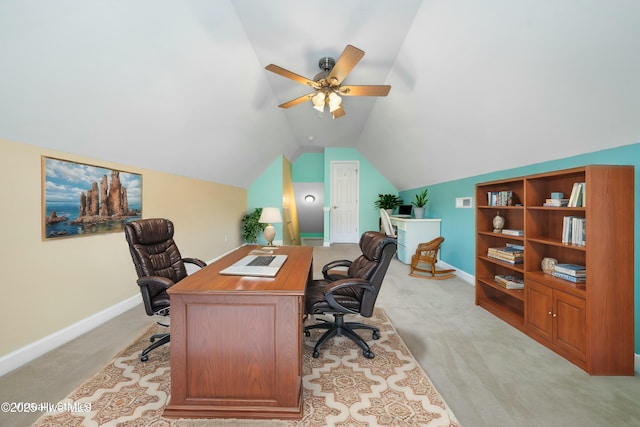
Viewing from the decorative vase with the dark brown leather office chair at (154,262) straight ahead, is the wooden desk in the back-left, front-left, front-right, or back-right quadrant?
front-left

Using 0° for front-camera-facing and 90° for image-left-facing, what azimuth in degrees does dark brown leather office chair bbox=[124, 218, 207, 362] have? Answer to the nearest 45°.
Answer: approximately 315°

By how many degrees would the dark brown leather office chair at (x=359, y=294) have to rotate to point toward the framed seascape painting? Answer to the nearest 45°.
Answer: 0° — it already faces it

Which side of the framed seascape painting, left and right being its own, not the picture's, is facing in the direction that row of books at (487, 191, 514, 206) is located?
front

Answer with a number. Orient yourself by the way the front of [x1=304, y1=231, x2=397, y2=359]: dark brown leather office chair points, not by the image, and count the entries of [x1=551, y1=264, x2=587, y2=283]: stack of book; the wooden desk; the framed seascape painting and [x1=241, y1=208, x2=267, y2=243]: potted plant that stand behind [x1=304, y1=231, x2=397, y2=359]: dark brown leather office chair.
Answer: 1

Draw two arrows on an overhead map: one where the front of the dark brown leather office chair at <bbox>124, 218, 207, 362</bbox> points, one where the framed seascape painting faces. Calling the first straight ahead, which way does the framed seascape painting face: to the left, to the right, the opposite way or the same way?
the same way

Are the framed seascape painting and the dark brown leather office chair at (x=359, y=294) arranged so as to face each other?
yes

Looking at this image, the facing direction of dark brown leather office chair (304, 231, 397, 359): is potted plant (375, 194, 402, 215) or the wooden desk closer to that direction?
the wooden desk

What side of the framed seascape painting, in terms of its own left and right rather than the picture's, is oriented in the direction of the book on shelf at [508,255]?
front

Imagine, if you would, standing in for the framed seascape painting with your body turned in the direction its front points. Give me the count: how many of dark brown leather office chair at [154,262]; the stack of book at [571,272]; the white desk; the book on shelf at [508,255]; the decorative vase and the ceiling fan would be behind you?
0

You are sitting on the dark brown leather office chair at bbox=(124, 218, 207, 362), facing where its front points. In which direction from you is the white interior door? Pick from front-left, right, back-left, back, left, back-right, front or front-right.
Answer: left

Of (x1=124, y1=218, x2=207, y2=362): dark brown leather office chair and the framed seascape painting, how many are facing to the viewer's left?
0

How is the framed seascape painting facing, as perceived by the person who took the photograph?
facing the viewer and to the right of the viewer

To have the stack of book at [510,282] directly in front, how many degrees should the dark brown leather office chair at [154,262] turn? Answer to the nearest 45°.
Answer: approximately 45° to its left

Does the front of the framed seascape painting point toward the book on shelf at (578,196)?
yes

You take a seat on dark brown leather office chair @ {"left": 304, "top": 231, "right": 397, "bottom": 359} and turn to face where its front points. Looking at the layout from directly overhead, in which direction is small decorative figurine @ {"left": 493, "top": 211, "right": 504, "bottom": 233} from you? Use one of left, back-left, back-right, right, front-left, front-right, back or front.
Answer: back-right

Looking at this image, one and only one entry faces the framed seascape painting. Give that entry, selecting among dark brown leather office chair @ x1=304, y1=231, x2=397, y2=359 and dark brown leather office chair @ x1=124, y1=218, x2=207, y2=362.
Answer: dark brown leather office chair @ x1=304, y1=231, x2=397, y2=359

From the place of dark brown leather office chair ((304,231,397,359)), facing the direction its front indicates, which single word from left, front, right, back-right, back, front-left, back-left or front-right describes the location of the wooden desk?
front-left

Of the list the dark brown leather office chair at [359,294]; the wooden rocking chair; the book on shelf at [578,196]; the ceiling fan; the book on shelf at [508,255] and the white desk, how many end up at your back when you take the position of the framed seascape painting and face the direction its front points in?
0

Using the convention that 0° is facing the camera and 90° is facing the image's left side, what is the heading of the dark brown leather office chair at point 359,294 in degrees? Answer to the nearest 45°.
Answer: approximately 90°

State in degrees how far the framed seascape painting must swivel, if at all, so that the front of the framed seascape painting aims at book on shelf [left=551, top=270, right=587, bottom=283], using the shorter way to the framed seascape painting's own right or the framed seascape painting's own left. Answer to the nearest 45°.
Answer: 0° — it already faces it

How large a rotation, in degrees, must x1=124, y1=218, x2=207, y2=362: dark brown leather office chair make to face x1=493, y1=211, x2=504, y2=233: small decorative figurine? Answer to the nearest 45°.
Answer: approximately 45° to its left
